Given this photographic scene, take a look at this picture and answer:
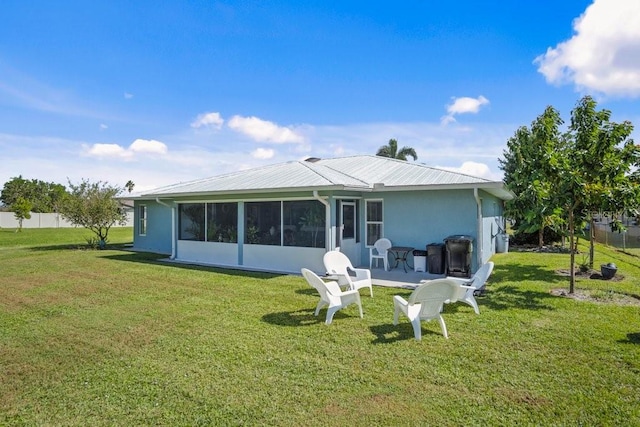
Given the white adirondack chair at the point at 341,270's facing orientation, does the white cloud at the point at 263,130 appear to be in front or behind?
behind

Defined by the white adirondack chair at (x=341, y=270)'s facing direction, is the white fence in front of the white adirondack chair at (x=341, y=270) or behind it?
behind

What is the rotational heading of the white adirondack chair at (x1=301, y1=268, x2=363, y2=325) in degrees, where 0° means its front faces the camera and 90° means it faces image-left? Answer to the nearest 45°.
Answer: approximately 225°

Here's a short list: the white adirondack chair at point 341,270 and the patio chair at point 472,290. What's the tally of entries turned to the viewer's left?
1

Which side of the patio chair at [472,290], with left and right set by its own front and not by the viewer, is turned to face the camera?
left

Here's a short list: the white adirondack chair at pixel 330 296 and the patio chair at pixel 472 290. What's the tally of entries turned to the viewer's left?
1

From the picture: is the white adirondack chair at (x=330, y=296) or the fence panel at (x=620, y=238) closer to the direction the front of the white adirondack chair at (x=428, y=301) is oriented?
the white adirondack chair

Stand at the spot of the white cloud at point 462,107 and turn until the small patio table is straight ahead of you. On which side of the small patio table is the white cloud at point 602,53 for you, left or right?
left

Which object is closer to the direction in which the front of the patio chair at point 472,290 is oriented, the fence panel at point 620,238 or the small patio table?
the small patio table

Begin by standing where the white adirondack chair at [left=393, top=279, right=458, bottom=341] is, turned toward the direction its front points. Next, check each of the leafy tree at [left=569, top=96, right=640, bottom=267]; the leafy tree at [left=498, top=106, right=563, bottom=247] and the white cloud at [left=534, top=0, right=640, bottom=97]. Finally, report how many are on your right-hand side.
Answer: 3

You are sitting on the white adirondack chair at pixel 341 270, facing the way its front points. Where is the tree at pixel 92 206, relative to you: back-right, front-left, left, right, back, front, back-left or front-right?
back

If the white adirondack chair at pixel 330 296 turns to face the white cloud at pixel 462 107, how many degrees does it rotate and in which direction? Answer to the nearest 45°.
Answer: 0° — it already faces it

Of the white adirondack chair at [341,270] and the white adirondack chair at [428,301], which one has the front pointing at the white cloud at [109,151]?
the white adirondack chair at [428,301]
